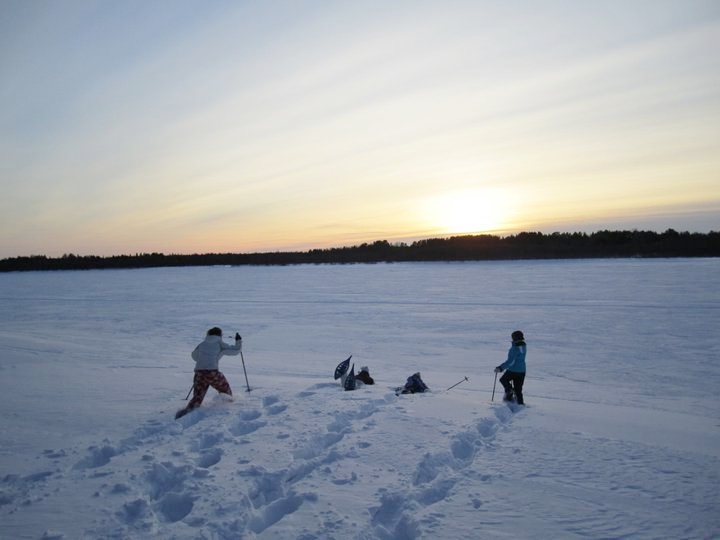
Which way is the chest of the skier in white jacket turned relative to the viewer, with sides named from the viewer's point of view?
facing away from the viewer and to the right of the viewer

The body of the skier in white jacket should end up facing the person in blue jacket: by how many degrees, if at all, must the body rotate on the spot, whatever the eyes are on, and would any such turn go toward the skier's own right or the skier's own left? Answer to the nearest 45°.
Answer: approximately 45° to the skier's own right
